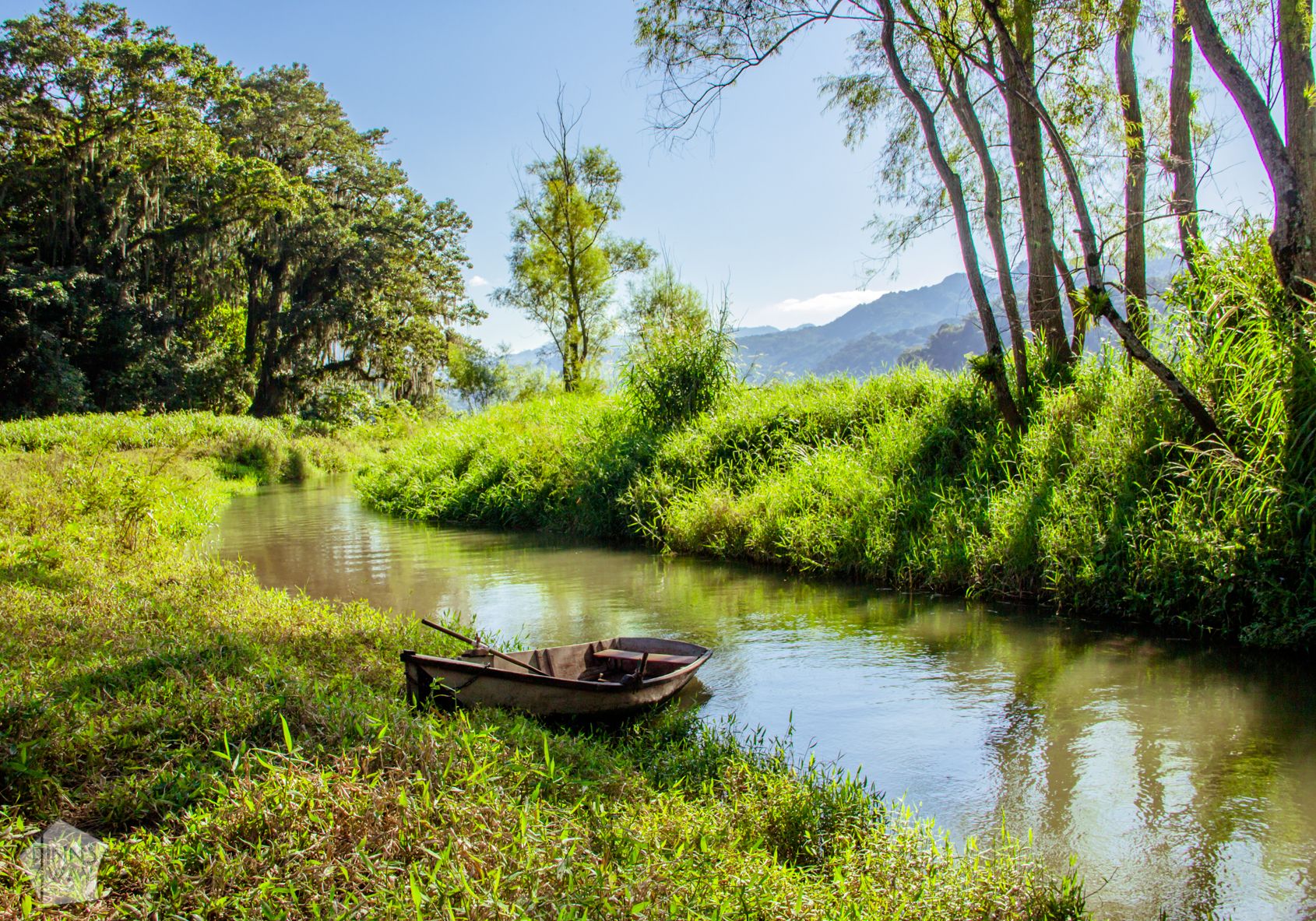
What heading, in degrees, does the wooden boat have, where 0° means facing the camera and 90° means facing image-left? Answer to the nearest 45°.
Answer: approximately 270°

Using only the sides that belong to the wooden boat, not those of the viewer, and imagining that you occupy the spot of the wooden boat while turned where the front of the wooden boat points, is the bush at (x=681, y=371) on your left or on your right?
on your left

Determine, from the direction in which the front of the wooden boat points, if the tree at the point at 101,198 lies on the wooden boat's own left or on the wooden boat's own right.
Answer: on the wooden boat's own left
